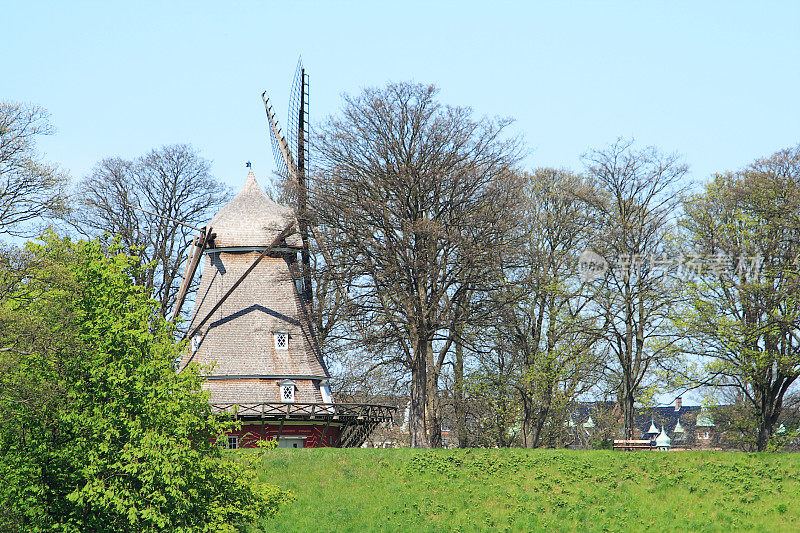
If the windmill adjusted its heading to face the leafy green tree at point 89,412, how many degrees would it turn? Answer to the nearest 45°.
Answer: approximately 90° to its right
